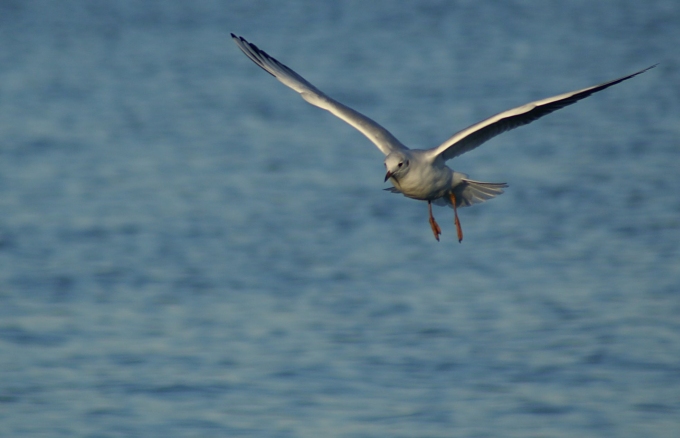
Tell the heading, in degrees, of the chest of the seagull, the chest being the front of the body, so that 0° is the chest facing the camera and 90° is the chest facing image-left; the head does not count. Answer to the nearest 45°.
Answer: approximately 45°
